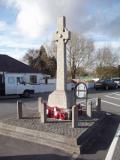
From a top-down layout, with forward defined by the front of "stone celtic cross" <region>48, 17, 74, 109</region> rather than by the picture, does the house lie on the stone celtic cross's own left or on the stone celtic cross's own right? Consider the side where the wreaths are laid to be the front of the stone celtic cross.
on the stone celtic cross's own right

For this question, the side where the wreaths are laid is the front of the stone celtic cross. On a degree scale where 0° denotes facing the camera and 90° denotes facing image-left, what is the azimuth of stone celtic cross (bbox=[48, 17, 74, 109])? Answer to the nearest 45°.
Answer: approximately 45°

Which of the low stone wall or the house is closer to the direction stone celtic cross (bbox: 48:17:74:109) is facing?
the low stone wall
